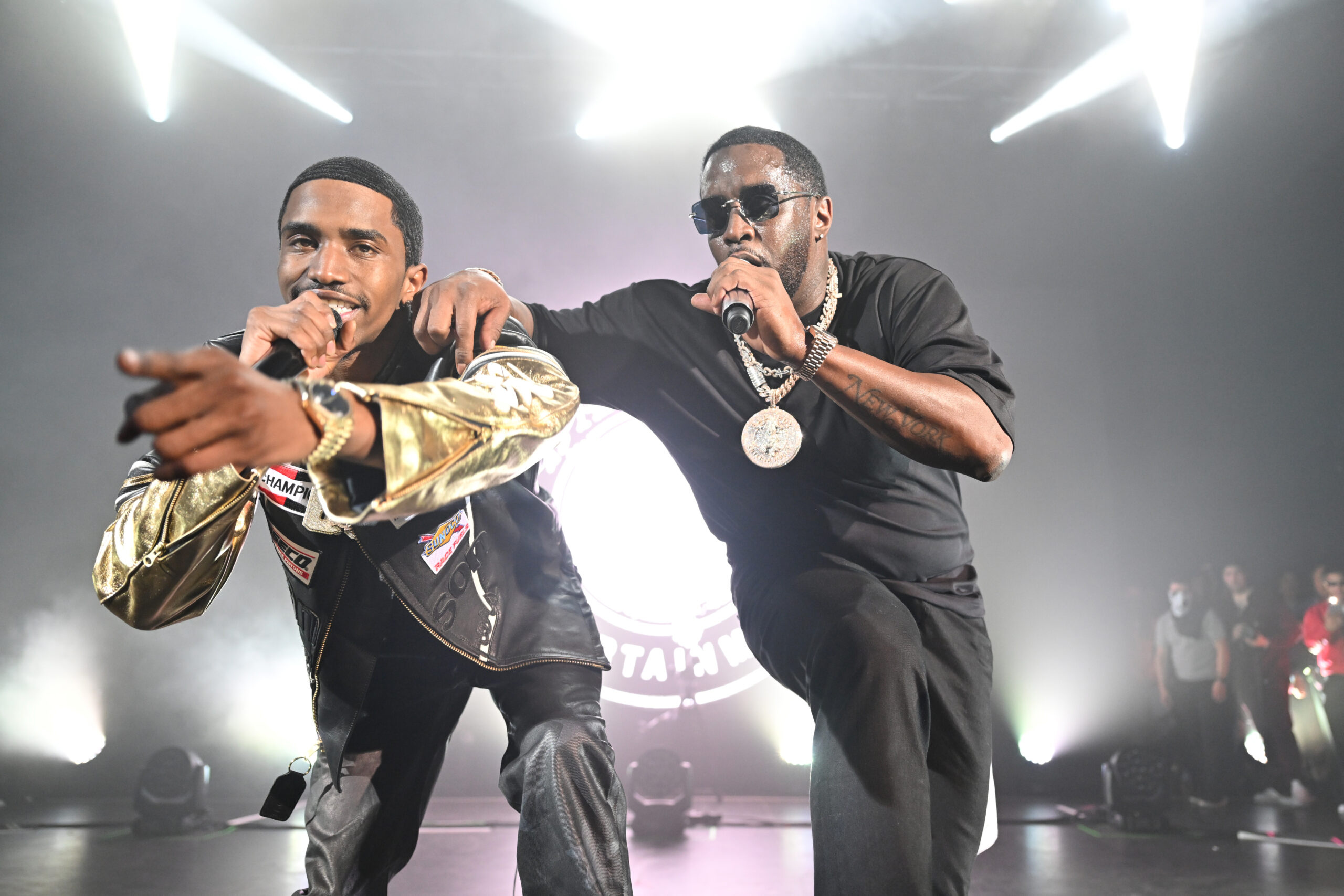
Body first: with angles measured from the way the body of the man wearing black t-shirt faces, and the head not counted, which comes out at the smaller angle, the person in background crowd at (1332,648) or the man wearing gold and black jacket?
the man wearing gold and black jacket

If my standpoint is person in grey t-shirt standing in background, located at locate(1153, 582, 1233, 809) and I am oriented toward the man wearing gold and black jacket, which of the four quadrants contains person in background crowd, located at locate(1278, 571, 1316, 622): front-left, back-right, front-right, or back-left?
back-left

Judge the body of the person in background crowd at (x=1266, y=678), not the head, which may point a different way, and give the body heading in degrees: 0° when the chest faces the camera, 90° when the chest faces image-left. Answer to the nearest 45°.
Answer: approximately 45°

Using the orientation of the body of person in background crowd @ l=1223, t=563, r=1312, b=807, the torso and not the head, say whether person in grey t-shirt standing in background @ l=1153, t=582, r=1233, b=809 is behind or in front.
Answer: in front

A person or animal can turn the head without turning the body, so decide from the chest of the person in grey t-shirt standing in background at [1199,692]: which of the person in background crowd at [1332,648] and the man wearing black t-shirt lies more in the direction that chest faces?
the man wearing black t-shirt

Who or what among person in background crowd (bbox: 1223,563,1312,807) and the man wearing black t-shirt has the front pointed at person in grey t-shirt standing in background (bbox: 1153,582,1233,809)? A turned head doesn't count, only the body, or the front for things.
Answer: the person in background crowd

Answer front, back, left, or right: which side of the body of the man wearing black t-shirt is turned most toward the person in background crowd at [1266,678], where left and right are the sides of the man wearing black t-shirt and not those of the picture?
back
